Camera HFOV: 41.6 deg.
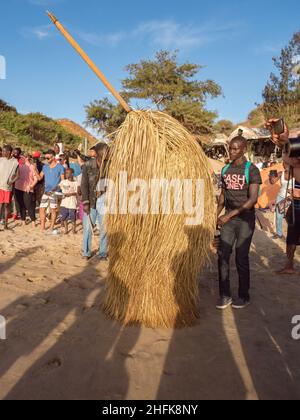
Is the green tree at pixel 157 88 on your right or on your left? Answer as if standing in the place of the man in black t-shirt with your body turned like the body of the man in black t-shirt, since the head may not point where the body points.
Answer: on your right

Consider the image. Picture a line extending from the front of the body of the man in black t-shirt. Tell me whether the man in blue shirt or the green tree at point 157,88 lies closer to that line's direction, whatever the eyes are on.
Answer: the man in blue shirt

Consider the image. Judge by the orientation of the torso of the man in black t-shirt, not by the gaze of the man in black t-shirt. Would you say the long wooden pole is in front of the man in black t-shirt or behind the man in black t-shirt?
in front

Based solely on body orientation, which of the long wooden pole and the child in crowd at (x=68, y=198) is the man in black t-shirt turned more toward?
the long wooden pole

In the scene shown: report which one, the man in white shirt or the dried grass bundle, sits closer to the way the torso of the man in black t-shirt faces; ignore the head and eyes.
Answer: the dried grass bundle

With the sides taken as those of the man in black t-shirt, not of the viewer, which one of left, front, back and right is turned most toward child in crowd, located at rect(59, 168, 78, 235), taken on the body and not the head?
right

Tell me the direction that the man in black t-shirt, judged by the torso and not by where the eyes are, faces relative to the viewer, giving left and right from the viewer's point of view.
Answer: facing the viewer and to the left of the viewer

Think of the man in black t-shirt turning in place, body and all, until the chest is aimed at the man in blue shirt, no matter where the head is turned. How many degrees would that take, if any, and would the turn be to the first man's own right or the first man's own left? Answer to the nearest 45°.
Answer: approximately 90° to the first man's own right

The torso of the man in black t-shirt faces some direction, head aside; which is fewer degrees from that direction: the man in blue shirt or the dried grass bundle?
the dried grass bundle

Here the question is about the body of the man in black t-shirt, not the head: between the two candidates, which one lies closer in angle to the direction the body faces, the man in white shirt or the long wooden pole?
the long wooden pole

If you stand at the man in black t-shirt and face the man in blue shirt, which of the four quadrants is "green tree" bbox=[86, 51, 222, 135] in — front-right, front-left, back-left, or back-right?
front-right

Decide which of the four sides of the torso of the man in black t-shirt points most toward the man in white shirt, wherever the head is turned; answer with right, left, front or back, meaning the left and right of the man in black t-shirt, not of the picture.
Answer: right
